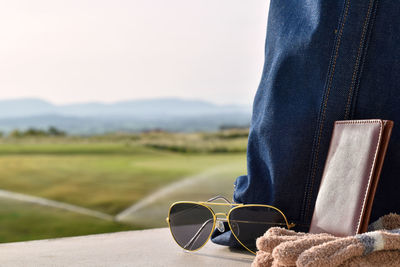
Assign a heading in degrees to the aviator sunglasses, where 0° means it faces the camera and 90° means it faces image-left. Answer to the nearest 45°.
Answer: approximately 0°
